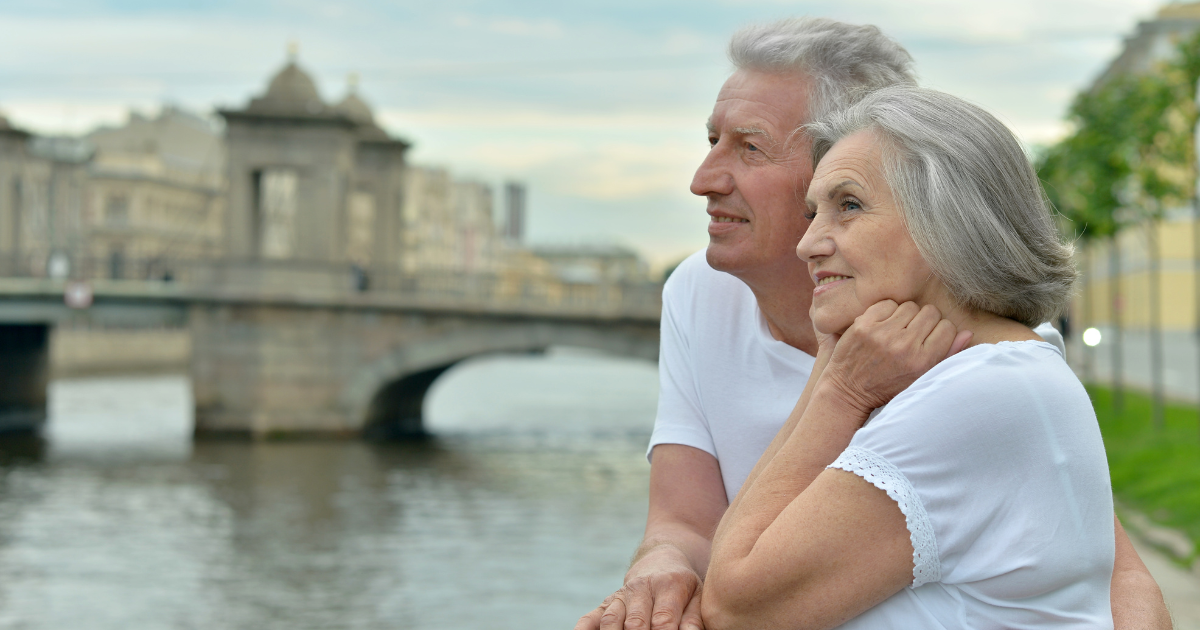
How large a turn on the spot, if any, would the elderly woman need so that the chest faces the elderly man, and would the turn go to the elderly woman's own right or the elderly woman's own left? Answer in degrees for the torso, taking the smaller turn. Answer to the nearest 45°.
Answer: approximately 45° to the elderly woman's own right

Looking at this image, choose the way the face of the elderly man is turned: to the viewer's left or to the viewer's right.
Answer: to the viewer's left

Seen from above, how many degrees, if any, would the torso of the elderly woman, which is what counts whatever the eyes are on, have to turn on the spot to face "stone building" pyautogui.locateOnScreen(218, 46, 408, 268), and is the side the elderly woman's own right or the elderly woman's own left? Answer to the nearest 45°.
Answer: approximately 45° to the elderly woman's own right

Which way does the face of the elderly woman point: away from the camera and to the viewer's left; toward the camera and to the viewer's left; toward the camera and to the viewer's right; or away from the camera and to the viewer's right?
toward the camera and to the viewer's left

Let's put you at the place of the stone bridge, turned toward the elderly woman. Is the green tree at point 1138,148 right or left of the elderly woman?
left

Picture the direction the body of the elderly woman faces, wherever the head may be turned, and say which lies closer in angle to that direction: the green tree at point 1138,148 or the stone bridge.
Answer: the stone bridge

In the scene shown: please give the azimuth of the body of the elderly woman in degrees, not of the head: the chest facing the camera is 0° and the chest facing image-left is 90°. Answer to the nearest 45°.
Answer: approximately 90°

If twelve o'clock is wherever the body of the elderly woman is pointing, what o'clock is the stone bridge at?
The stone bridge is roughly at 2 o'clock from the elderly woman.

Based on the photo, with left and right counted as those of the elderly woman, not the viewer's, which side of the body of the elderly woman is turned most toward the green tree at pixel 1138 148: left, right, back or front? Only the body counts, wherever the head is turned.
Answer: right

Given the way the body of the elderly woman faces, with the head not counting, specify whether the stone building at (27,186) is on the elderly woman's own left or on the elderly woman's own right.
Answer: on the elderly woman's own right
